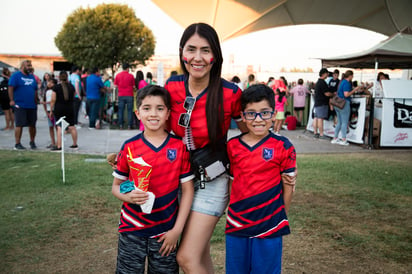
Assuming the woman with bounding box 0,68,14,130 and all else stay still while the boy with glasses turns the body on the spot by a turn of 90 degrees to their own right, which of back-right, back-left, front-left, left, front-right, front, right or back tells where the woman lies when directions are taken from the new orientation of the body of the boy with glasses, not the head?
front-right

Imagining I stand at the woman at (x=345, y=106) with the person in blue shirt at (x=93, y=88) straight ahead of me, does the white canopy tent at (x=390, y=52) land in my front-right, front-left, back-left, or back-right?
back-right

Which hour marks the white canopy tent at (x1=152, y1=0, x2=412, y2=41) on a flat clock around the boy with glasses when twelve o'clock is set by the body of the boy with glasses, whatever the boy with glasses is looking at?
The white canopy tent is roughly at 6 o'clock from the boy with glasses.

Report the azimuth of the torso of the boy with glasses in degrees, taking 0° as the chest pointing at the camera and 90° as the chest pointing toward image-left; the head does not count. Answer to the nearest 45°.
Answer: approximately 0°

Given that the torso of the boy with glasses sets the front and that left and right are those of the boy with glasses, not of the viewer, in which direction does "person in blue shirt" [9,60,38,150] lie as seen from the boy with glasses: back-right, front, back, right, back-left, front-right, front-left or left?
back-right

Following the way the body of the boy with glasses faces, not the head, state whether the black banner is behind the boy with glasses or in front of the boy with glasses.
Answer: behind

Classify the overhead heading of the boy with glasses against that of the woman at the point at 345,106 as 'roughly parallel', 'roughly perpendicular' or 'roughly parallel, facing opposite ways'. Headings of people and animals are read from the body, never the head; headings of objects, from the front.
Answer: roughly perpendicular

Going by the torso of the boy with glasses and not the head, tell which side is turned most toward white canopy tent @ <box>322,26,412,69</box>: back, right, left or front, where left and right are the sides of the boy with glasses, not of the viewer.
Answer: back
